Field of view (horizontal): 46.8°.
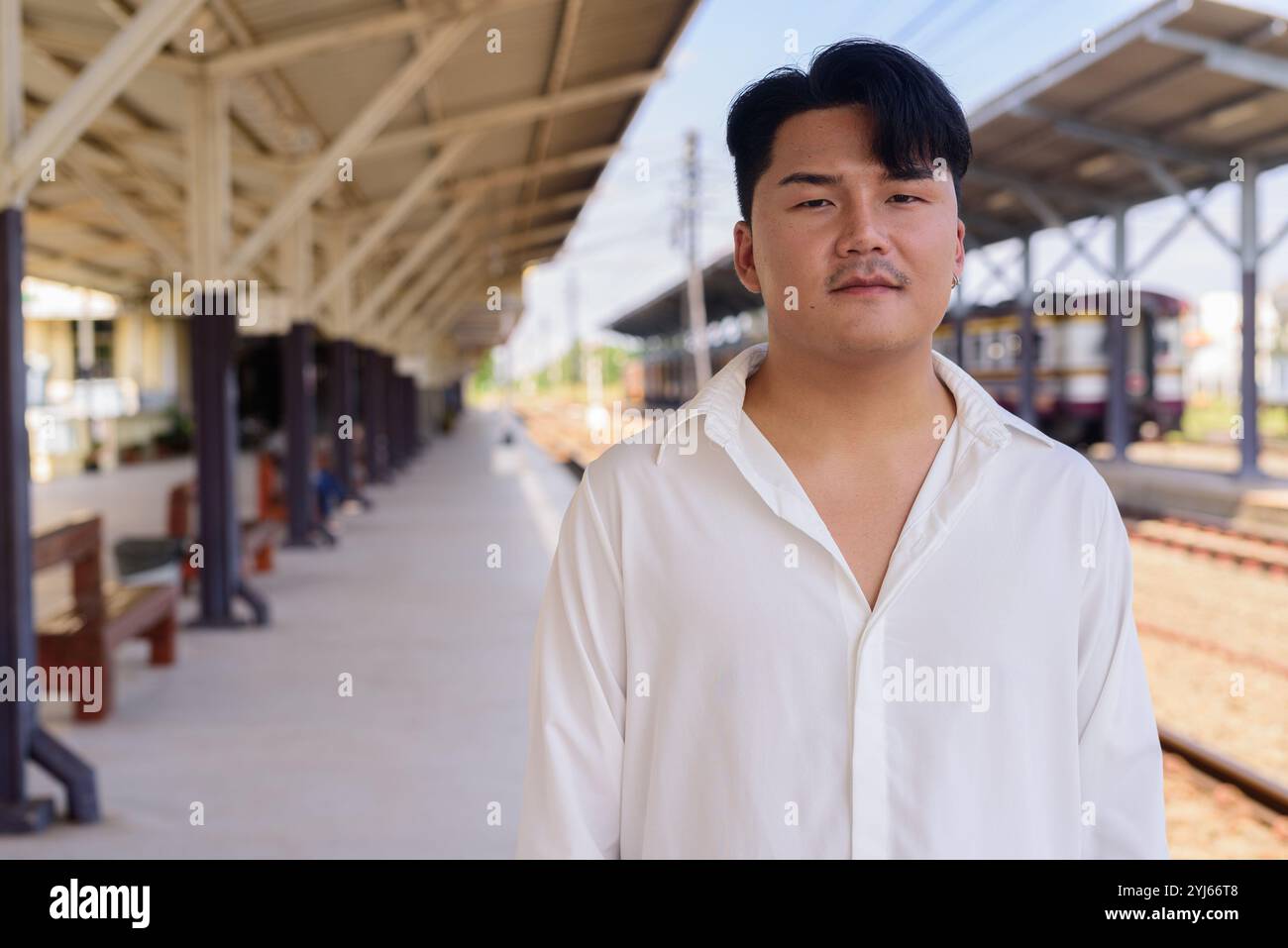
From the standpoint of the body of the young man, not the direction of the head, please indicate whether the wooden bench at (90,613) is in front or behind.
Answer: behind

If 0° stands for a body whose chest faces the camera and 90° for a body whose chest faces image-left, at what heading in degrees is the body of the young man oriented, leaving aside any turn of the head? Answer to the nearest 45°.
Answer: approximately 0°

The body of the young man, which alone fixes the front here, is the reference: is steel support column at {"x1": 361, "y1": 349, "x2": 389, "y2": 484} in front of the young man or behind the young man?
behind

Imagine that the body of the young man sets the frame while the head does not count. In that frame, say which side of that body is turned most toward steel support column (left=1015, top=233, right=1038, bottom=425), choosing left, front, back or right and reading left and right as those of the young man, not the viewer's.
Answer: back

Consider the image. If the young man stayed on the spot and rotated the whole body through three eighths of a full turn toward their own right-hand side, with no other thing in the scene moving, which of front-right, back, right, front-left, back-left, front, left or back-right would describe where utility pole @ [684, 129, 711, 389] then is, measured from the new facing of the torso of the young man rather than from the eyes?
front-right

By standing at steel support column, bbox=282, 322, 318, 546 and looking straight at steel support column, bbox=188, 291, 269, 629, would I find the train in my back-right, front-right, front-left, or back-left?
back-left
